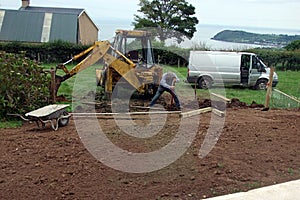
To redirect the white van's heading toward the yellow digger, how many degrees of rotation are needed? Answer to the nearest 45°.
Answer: approximately 135° to its right

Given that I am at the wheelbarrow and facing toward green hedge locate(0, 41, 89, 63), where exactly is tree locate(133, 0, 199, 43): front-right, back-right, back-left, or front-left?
front-right

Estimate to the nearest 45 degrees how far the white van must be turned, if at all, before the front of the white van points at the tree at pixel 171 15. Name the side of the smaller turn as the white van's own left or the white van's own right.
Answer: approximately 90° to the white van's own left

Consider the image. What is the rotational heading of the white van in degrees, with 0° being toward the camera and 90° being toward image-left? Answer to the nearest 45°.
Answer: approximately 270°

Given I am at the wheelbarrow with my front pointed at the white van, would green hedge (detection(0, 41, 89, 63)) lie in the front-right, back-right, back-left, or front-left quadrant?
front-left

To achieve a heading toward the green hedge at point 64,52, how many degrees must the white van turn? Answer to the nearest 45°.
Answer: approximately 135° to its left

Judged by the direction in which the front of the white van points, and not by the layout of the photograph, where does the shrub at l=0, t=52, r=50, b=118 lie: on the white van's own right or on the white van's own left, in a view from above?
on the white van's own right

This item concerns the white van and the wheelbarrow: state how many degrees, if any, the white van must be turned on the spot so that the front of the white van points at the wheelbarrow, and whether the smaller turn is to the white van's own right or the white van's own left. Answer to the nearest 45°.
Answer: approximately 90° to the white van's own right

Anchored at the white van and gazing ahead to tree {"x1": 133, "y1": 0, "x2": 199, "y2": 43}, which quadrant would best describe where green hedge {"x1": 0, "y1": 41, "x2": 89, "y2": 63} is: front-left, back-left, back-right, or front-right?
front-left

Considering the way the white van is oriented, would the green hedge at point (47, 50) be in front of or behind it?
behind
